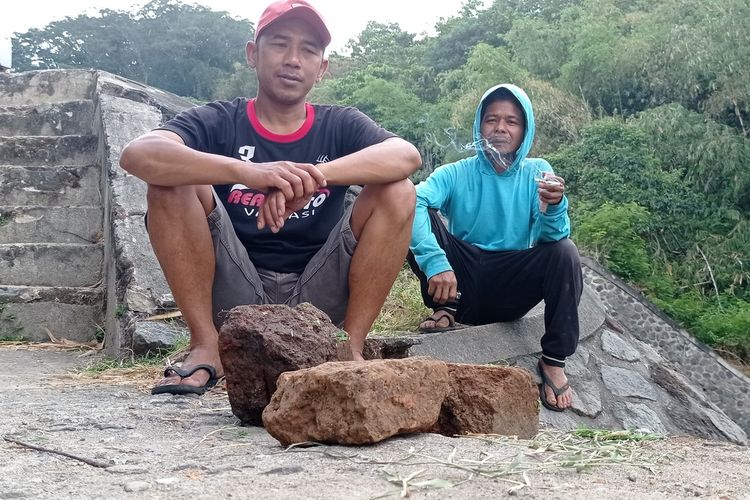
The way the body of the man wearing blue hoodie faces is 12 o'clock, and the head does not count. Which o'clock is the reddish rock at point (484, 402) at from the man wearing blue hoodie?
The reddish rock is roughly at 12 o'clock from the man wearing blue hoodie.

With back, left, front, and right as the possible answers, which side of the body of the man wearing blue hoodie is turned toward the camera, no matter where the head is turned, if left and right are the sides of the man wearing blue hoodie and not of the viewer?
front

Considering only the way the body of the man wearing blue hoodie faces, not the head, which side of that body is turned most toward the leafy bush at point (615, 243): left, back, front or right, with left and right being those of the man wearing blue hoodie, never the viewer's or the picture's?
back

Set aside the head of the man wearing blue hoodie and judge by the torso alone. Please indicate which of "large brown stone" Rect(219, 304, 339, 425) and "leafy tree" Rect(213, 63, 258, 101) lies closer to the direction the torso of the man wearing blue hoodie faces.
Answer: the large brown stone

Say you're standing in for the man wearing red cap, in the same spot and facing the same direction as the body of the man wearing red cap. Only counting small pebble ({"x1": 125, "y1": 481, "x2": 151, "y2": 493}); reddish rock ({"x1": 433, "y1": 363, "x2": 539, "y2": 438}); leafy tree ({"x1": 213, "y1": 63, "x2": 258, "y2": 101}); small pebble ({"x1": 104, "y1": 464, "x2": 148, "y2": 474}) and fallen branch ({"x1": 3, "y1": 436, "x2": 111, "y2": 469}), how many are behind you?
1

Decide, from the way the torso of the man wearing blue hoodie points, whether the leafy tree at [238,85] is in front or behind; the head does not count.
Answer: behind

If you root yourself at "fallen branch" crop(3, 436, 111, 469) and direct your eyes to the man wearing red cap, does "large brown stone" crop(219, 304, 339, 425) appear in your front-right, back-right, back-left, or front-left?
front-right

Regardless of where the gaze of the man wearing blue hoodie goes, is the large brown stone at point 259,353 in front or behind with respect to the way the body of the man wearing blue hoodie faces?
in front

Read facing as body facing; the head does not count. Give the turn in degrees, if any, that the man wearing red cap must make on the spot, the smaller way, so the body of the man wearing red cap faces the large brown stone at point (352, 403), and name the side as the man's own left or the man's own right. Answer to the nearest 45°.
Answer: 0° — they already face it

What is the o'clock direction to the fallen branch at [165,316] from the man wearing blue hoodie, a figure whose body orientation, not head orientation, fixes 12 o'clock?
The fallen branch is roughly at 3 o'clock from the man wearing blue hoodie.

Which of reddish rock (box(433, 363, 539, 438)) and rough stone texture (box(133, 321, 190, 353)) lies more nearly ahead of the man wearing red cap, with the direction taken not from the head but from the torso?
the reddish rock

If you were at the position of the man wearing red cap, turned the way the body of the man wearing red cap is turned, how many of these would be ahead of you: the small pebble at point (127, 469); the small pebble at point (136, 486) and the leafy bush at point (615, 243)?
2

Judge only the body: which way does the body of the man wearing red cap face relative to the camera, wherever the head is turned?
toward the camera

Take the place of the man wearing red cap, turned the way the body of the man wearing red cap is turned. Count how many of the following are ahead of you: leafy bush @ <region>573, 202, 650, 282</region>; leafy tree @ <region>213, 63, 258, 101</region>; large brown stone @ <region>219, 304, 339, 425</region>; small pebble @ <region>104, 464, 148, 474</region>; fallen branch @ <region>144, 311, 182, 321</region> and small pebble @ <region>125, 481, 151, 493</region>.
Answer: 3

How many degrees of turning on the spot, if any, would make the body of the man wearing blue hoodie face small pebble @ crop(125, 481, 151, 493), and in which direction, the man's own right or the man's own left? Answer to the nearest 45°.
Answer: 0° — they already face it

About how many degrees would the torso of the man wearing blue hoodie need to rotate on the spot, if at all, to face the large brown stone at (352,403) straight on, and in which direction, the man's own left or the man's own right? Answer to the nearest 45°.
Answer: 0° — they already face it

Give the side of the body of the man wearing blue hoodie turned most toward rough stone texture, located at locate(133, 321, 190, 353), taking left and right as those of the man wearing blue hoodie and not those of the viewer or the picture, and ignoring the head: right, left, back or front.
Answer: right

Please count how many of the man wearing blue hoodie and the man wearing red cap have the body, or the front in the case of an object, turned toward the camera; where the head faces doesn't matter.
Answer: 2
